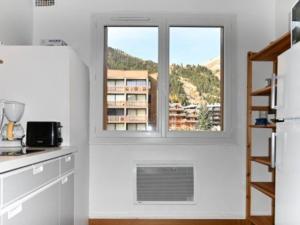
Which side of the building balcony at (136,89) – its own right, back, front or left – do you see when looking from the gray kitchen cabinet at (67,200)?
front

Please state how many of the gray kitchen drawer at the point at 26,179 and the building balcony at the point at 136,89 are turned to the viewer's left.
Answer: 0

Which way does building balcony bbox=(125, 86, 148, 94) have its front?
toward the camera

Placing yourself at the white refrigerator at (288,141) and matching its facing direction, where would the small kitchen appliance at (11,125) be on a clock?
The small kitchen appliance is roughly at 1 o'clock from the white refrigerator.

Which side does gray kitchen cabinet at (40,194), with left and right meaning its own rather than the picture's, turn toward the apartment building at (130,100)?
left

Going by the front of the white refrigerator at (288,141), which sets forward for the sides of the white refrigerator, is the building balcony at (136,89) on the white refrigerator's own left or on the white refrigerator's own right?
on the white refrigerator's own right

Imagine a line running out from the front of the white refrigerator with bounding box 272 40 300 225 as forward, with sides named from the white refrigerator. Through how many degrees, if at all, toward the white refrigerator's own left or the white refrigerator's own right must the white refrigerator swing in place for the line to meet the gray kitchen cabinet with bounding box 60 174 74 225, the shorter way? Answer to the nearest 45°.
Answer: approximately 45° to the white refrigerator's own right

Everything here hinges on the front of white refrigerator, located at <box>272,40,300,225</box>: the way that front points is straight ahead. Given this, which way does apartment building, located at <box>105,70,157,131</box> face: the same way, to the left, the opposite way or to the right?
to the left

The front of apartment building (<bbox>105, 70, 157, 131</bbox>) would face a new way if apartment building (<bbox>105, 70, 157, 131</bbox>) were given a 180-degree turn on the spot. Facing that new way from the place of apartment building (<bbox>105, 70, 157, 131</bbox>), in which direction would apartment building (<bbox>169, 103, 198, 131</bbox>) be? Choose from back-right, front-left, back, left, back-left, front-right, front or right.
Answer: right

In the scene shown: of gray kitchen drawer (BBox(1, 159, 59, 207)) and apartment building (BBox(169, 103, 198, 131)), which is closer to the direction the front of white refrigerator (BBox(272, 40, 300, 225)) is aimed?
the gray kitchen drawer

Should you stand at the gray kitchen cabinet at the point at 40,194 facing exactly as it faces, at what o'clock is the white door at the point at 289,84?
The white door is roughly at 11 o'clock from the gray kitchen cabinet.

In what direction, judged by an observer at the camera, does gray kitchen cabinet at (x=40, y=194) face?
facing the viewer and to the right of the viewer

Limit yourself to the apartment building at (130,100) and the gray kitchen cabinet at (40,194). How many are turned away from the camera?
0

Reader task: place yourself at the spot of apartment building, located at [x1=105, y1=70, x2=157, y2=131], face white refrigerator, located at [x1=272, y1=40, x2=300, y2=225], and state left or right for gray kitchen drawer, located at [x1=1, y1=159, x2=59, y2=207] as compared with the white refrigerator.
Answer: right

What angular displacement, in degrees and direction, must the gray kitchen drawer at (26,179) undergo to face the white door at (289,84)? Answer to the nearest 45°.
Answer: approximately 45° to its left

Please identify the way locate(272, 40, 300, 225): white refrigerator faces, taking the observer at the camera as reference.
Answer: facing the viewer and to the left of the viewer

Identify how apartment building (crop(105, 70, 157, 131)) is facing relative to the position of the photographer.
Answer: facing the viewer
